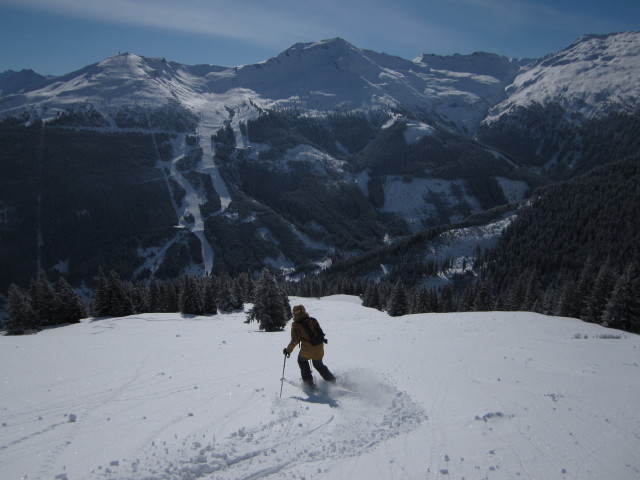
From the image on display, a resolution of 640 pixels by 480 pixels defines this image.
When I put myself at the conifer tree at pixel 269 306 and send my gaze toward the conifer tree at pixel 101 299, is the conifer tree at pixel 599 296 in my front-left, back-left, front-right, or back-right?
back-right

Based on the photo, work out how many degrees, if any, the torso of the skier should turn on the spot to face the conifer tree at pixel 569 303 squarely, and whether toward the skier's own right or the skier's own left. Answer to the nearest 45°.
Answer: approximately 90° to the skier's own right

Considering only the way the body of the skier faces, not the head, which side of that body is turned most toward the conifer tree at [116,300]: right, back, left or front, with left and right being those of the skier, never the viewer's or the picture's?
front

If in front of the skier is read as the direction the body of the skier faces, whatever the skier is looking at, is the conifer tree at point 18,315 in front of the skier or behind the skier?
in front

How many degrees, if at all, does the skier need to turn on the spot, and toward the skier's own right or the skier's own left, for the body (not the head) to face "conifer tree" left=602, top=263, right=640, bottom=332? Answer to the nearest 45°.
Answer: approximately 90° to the skier's own right

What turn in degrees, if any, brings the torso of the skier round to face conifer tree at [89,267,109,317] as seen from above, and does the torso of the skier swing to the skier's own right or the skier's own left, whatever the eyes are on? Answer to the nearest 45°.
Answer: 0° — they already face it

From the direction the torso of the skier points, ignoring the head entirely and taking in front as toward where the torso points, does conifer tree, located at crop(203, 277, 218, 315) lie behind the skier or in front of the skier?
in front

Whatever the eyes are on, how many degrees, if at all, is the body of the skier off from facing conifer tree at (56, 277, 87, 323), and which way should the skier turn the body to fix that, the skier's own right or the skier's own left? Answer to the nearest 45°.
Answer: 0° — they already face it

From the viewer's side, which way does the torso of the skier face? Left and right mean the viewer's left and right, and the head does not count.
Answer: facing away from the viewer and to the left of the viewer

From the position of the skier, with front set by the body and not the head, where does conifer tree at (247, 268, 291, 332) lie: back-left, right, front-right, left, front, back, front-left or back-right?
front-right

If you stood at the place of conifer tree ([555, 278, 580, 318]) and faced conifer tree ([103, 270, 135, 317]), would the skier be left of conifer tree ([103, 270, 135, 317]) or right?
left
